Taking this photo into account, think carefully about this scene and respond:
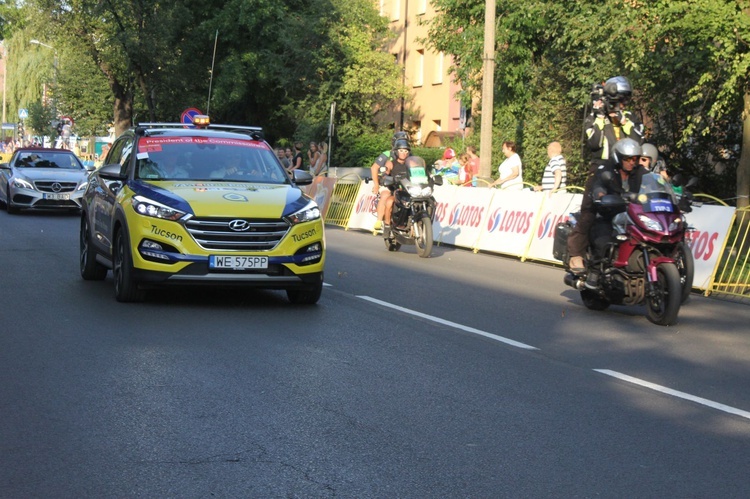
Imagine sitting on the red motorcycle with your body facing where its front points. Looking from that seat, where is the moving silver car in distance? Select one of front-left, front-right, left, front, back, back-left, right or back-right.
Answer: back

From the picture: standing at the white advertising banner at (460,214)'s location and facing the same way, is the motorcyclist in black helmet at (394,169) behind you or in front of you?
in front

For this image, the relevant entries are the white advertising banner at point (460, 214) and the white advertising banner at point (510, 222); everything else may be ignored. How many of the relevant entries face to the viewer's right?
0

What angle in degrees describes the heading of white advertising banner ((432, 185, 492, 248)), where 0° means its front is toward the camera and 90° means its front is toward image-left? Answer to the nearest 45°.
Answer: approximately 45°

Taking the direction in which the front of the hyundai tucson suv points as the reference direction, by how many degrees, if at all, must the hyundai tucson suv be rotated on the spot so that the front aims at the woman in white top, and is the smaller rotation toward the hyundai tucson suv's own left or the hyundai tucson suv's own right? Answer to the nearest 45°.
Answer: approximately 90° to the hyundai tucson suv's own left

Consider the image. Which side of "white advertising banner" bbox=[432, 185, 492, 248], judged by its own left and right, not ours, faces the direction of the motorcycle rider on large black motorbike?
front

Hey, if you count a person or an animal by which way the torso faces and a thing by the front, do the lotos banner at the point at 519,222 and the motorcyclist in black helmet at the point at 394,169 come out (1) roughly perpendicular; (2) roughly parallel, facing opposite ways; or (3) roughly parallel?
roughly perpendicular

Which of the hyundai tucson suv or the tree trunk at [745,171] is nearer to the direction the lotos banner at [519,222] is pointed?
the hyundai tucson suv

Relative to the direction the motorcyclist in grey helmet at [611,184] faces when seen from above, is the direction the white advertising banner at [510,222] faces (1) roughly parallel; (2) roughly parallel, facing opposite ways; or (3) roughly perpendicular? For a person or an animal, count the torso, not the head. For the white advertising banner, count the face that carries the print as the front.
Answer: roughly perpendicular

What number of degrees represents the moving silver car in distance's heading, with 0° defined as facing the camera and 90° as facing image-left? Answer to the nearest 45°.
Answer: approximately 315°

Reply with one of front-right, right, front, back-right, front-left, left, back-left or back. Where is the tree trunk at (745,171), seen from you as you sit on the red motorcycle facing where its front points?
back-left

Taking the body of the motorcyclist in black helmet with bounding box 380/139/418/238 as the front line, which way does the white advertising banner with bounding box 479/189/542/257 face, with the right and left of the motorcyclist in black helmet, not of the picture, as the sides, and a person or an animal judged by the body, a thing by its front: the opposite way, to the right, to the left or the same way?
to the right

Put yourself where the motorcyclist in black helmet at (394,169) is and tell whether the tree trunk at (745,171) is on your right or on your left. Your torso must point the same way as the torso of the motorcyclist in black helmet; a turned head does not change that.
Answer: on your left
